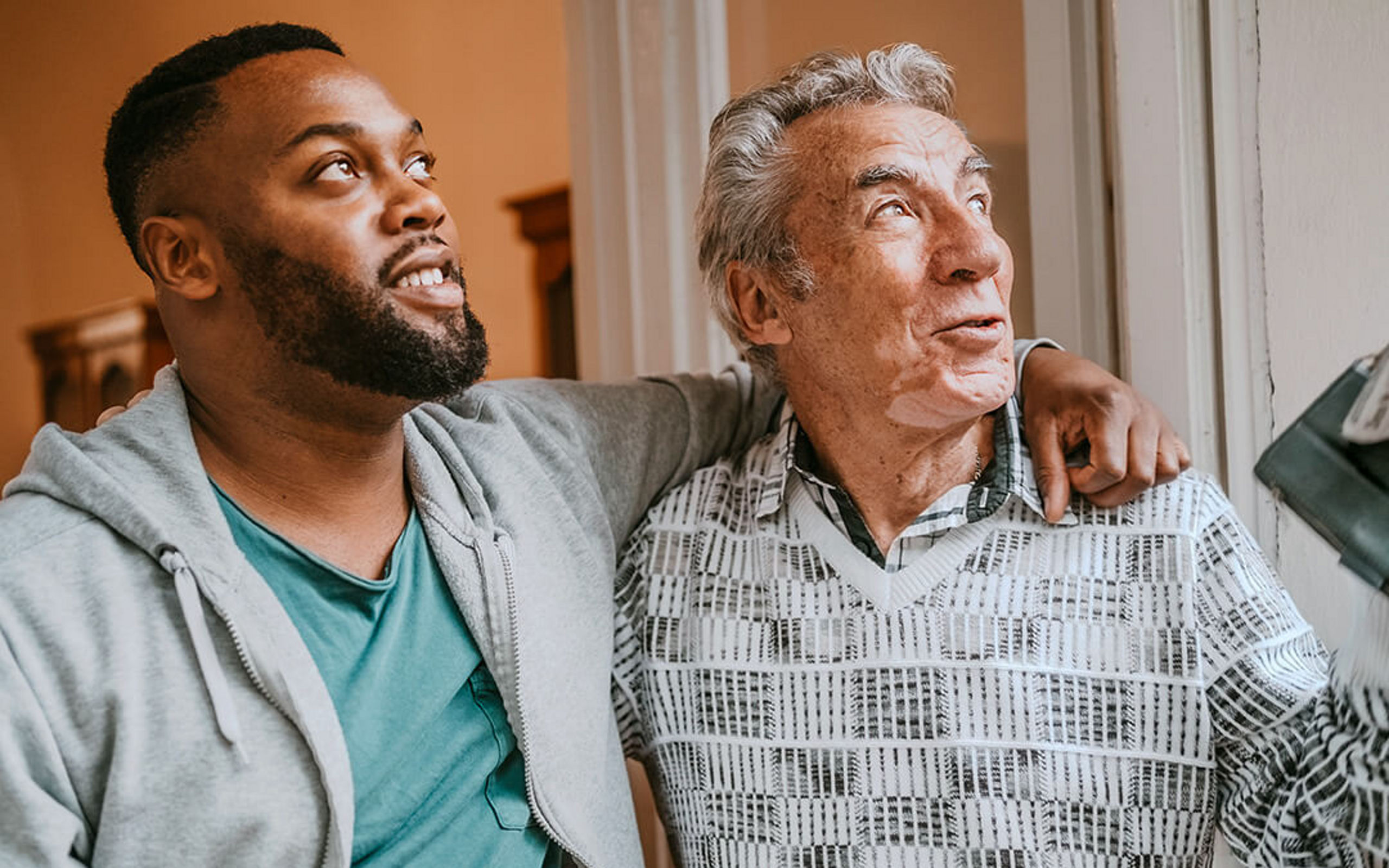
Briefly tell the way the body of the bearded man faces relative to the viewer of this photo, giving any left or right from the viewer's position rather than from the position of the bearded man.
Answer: facing the viewer and to the right of the viewer

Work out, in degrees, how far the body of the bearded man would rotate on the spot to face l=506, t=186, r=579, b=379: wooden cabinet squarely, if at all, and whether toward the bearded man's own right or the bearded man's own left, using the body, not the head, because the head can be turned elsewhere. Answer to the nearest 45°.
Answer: approximately 135° to the bearded man's own left

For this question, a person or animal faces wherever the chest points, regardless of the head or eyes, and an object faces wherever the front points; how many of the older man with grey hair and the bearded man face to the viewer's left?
0

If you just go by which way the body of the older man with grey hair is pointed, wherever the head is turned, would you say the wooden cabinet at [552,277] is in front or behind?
behind

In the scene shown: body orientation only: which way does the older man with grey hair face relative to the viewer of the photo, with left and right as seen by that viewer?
facing the viewer
